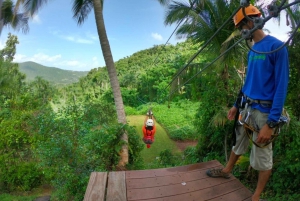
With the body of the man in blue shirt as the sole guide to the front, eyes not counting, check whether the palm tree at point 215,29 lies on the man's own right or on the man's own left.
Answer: on the man's own right

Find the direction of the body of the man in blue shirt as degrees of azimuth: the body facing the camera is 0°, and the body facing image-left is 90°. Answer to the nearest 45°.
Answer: approximately 45°

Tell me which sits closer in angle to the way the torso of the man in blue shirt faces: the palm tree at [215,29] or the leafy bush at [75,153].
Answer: the leafy bush

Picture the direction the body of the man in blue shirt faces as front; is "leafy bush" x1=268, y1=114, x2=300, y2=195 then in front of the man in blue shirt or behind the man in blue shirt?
behind

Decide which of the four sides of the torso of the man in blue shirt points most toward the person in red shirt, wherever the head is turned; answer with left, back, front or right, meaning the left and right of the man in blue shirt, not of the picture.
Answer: right

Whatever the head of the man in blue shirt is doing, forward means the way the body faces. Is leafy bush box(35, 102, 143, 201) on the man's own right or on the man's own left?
on the man's own right
